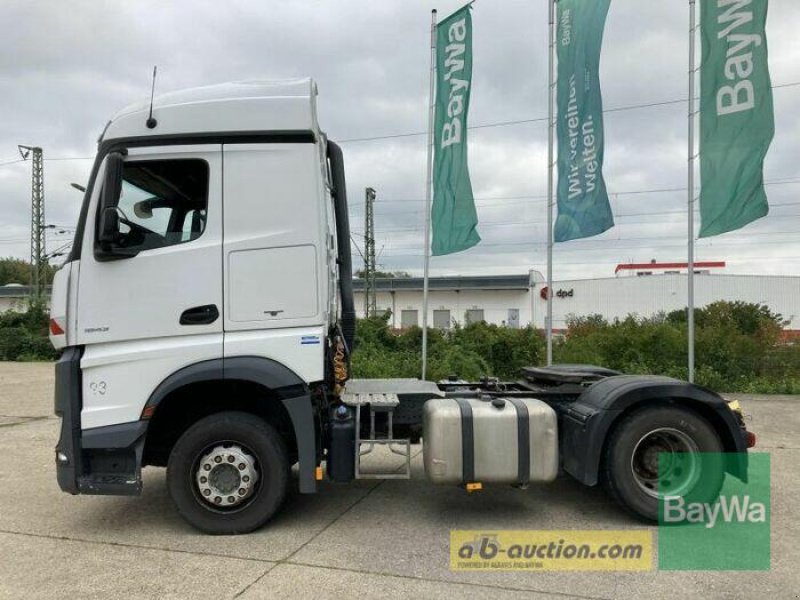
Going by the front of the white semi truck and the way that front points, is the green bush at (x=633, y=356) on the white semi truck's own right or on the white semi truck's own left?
on the white semi truck's own right

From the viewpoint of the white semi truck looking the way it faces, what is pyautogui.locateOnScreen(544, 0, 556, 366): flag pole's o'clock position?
The flag pole is roughly at 4 o'clock from the white semi truck.

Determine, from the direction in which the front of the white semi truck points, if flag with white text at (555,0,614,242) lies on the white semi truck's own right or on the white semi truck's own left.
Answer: on the white semi truck's own right

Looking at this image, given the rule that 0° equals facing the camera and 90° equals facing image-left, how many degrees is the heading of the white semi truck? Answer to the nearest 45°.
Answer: approximately 90°

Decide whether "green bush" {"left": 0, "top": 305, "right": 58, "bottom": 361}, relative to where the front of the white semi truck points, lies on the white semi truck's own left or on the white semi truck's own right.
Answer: on the white semi truck's own right

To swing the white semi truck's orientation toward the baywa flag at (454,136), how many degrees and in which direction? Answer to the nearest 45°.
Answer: approximately 90° to its right

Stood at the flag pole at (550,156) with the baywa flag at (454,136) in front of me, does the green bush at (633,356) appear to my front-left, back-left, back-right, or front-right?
back-right

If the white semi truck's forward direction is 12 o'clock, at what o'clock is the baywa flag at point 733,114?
The baywa flag is roughly at 5 o'clock from the white semi truck.
